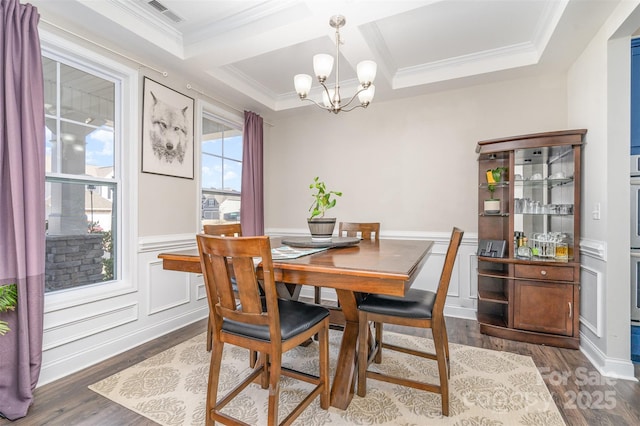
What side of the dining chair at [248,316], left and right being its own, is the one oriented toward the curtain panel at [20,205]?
left

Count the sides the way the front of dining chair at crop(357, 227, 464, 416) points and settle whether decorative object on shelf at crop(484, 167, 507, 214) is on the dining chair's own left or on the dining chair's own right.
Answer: on the dining chair's own right

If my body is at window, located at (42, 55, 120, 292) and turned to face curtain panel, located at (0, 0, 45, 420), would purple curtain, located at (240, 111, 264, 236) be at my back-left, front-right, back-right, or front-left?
back-left

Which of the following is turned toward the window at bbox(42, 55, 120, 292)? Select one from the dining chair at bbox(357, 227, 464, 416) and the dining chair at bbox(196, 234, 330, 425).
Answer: the dining chair at bbox(357, 227, 464, 416)

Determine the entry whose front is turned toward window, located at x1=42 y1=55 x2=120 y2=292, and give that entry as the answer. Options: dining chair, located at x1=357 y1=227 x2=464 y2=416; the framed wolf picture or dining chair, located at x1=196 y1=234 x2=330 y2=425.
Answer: dining chair, located at x1=357 y1=227 x2=464 y2=416

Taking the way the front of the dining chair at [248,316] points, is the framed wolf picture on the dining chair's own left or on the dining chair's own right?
on the dining chair's own left

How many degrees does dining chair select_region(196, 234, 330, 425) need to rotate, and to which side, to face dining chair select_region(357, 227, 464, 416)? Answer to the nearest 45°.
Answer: approximately 45° to its right

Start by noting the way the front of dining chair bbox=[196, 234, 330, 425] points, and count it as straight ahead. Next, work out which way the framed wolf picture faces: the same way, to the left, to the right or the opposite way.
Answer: to the right

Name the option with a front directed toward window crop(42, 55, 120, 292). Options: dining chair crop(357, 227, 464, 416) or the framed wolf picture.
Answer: the dining chair

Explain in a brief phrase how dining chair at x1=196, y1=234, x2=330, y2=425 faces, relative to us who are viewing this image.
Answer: facing away from the viewer and to the right of the viewer

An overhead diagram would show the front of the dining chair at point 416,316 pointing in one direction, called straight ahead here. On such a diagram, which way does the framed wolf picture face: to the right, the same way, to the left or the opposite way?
the opposite way

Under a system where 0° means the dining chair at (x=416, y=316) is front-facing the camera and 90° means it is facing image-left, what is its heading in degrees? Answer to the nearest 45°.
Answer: approximately 90°
